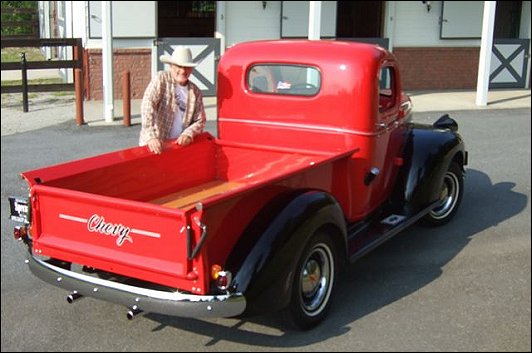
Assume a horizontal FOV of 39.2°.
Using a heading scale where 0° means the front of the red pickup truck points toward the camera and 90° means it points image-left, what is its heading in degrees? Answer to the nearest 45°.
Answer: approximately 225°

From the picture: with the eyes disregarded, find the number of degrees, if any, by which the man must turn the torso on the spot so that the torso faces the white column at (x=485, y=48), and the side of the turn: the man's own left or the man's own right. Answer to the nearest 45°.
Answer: approximately 90° to the man's own left

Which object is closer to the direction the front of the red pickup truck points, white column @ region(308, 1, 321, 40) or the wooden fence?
the white column

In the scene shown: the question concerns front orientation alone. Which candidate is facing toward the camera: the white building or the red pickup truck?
the white building

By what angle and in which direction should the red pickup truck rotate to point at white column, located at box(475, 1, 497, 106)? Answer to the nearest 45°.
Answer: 0° — it already faces it

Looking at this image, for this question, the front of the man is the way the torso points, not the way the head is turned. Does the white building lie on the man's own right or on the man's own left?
on the man's own left

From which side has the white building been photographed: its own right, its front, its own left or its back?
front

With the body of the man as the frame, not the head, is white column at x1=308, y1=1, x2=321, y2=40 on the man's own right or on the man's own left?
on the man's own left

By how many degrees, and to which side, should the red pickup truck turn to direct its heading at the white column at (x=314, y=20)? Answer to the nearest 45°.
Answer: approximately 45° to its left

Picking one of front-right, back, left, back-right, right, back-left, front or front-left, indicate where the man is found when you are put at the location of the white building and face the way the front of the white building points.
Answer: front

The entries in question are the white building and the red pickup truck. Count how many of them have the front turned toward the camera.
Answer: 1

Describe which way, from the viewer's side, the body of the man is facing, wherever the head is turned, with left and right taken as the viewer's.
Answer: facing the viewer and to the right of the viewer
